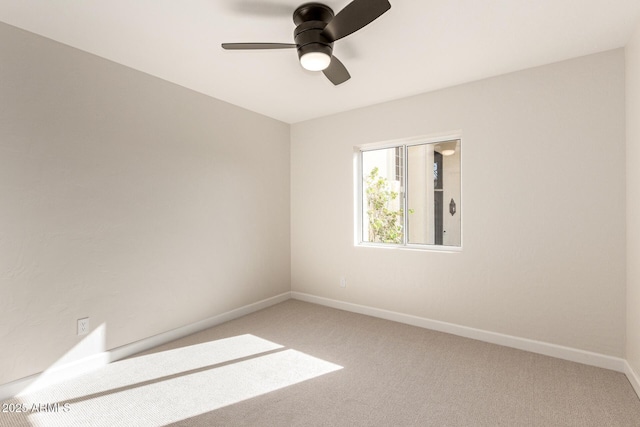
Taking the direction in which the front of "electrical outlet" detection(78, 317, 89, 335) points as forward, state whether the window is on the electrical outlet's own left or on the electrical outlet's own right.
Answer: on the electrical outlet's own left

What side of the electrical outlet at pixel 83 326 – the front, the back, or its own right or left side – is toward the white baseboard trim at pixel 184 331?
left

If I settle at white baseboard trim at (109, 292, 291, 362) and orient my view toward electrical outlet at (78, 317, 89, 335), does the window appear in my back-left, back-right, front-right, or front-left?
back-left
